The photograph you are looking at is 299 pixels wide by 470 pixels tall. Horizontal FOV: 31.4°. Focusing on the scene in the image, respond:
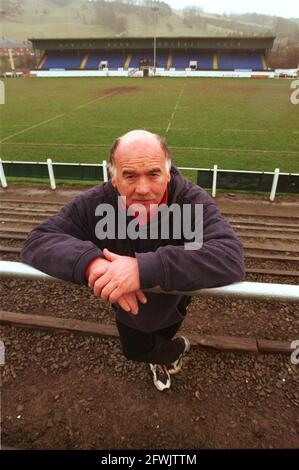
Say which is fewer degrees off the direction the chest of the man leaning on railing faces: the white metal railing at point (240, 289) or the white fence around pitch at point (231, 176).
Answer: the white metal railing

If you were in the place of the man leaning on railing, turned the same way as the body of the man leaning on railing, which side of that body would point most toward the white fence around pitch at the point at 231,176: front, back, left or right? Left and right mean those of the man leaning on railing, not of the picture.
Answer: back

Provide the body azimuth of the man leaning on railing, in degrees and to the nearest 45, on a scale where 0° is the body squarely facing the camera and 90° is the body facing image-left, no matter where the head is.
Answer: approximately 0°
